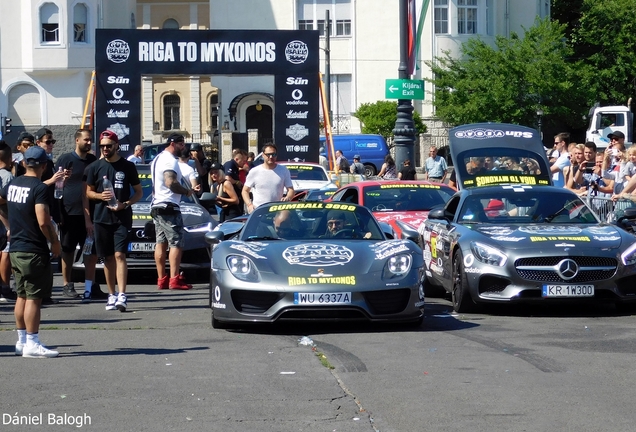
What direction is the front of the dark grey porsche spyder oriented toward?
toward the camera

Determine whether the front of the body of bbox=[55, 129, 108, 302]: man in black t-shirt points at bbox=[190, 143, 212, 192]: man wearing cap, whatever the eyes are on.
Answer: no

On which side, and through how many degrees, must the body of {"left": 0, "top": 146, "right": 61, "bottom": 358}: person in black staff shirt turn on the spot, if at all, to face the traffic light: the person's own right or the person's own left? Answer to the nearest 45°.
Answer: approximately 45° to the person's own left

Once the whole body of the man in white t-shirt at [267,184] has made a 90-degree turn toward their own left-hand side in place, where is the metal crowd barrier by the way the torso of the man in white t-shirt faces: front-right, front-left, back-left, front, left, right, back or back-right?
front

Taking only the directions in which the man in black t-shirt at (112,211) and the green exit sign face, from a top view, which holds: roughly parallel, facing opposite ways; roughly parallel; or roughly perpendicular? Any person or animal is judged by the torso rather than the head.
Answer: roughly parallel

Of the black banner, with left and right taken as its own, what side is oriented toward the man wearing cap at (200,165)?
front

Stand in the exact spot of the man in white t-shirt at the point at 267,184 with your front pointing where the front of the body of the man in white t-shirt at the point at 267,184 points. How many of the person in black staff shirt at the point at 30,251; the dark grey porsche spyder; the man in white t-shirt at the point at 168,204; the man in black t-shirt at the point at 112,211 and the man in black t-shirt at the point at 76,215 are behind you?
0

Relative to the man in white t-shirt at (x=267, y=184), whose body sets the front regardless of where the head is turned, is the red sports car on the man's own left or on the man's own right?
on the man's own left

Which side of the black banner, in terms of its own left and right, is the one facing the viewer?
front

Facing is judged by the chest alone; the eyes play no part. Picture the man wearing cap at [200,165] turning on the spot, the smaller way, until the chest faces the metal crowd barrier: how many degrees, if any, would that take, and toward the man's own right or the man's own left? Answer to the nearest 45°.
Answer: approximately 135° to the man's own left

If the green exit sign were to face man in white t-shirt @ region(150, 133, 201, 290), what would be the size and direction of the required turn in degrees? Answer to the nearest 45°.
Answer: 0° — it already faces them

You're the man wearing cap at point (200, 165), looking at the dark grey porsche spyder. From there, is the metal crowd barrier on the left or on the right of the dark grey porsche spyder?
left

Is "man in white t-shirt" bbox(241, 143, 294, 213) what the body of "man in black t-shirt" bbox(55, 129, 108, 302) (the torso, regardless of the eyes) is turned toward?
no

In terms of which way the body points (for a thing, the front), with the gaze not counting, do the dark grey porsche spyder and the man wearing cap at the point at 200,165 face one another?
no

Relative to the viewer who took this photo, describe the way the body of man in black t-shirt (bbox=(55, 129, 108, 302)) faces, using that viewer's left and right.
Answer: facing the viewer and to the right of the viewer
